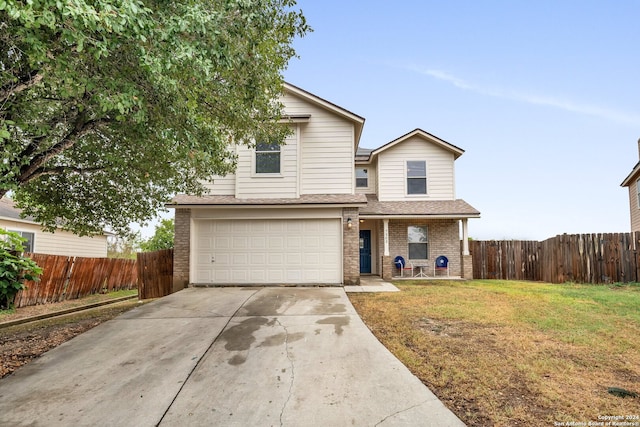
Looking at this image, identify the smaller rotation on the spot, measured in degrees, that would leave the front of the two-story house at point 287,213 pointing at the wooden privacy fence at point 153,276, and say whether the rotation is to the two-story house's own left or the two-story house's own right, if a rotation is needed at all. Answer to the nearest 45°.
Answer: approximately 90° to the two-story house's own right

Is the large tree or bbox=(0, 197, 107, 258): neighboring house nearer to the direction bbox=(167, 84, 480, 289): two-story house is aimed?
the large tree

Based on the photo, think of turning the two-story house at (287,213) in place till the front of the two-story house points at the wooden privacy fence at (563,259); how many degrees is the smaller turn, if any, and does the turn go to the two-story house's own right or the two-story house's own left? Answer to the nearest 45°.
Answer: approximately 90° to the two-story house's own left

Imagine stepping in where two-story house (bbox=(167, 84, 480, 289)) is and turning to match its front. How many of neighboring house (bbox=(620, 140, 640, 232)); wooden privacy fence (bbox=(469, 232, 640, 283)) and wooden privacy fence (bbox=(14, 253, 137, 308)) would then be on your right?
1

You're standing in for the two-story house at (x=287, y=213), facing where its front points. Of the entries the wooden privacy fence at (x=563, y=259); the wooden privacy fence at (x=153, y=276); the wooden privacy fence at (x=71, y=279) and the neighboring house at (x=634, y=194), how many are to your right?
2

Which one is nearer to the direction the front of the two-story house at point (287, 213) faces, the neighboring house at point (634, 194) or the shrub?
the shrub

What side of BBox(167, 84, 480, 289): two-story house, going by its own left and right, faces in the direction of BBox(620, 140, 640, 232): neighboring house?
left

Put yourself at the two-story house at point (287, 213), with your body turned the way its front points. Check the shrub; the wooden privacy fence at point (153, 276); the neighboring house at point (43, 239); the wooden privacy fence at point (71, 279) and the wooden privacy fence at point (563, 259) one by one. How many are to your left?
1

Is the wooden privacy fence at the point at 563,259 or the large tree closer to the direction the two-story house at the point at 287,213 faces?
the large tree

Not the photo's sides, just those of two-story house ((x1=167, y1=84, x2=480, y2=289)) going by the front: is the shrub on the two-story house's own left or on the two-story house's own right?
on the two-story house's own right

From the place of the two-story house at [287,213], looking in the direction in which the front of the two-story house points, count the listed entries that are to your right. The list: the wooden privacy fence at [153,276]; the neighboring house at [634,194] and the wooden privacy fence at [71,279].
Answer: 2

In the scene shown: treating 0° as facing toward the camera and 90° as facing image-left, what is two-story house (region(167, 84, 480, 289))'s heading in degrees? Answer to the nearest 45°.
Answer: approximately 0°

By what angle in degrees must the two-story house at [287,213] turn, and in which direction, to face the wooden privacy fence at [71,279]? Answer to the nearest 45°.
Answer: approximately 90° to its right
